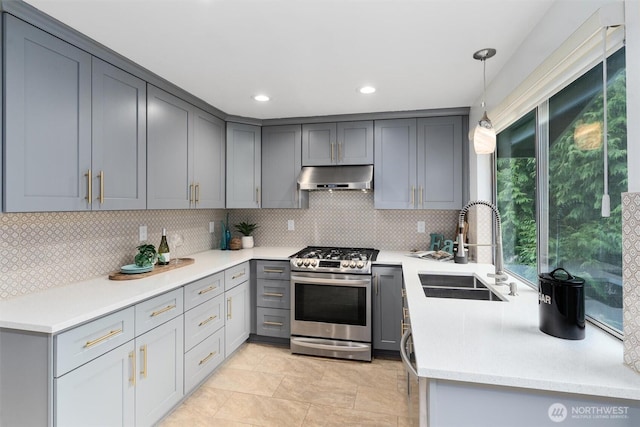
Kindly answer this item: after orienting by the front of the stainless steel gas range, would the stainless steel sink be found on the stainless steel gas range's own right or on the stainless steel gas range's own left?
on the stainless steel gas range's own left

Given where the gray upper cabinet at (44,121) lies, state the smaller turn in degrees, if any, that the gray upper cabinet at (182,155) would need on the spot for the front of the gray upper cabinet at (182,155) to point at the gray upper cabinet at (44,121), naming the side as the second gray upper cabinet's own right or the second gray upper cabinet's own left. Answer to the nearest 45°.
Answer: approximately 90° to the second gray upper cabinet's own right

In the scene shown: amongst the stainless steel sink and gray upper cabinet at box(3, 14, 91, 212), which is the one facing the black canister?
the gray upper cabinet

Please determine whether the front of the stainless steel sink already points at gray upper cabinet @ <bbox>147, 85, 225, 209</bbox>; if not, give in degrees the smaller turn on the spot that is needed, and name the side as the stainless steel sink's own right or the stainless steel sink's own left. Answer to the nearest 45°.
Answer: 0° — it already faces it

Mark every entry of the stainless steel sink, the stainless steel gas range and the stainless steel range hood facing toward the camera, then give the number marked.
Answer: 2

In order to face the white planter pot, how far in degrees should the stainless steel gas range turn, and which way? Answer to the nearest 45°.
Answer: approximately 135° to its right

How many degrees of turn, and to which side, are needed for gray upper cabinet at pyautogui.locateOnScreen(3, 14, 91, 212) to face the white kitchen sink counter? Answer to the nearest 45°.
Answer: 0° — it already faces it

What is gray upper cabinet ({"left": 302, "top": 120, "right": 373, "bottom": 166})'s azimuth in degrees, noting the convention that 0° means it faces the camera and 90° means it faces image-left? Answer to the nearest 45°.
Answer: approximately 0°

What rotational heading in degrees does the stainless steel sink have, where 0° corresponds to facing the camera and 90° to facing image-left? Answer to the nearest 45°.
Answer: approximately 90°

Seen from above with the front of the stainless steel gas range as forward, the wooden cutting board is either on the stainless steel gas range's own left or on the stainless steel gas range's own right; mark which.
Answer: on the stainless steel gas range's own right

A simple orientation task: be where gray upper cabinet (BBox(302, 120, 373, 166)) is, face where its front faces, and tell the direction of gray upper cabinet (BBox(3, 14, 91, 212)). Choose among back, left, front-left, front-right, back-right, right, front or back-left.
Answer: front-right
